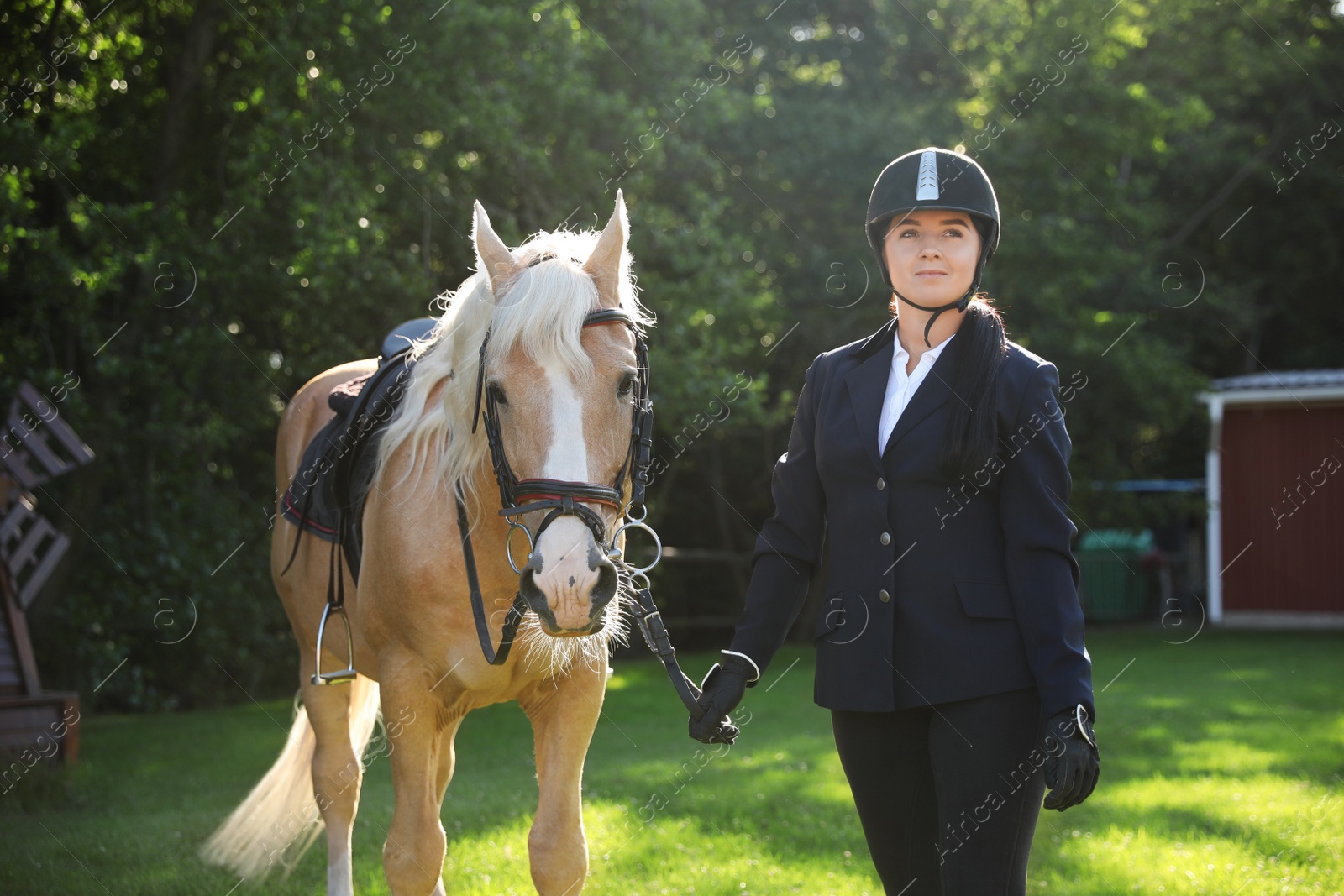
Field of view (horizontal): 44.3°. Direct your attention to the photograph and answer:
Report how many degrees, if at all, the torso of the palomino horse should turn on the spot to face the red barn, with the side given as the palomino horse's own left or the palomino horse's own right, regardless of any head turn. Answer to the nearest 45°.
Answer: approximately 90° to the palomino horse's own left

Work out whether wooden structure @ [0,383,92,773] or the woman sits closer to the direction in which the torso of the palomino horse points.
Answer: the woman

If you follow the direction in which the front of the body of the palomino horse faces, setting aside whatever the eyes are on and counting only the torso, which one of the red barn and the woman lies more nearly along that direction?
the woman

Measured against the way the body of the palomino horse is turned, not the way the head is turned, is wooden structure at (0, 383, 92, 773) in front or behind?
behind

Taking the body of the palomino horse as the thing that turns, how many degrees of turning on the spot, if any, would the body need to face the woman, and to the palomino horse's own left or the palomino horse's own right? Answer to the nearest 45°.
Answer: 0° — it already faces them

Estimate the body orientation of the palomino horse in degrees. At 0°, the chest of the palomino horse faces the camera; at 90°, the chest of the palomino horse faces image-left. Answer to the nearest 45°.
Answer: approximately 315°
